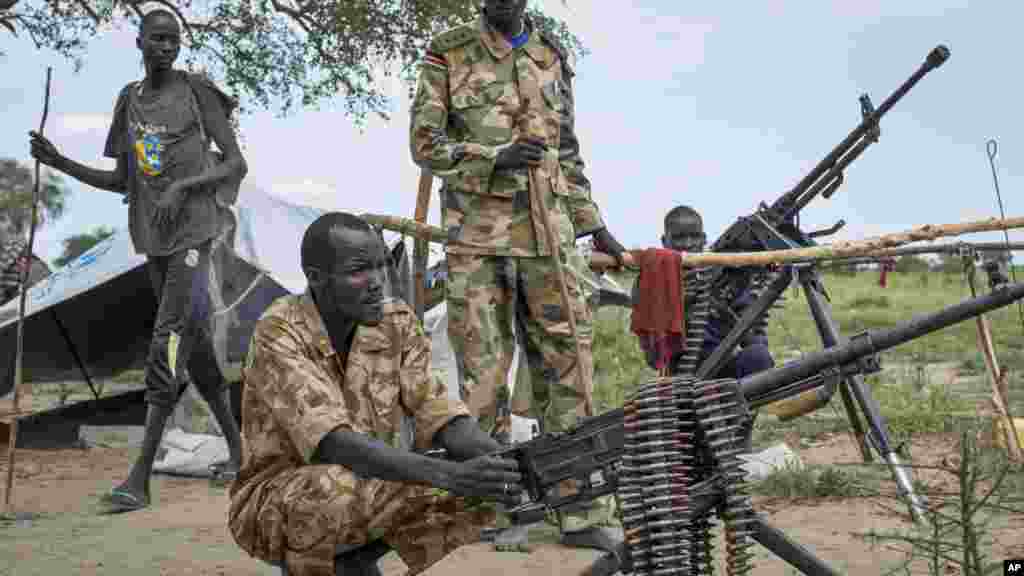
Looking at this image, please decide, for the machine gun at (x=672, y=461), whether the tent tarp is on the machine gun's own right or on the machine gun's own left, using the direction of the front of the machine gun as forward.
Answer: on the machine gun's own left

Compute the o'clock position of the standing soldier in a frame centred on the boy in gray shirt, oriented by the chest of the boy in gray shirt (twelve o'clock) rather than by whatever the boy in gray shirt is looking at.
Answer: The standing soldier is roughly at 9 o'clock from the boy in gray shirt.

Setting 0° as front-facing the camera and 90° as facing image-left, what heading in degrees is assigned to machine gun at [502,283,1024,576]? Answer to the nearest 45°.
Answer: approximately 270°

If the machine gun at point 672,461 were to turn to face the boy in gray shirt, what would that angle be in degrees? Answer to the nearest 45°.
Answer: approximately 135° to its left

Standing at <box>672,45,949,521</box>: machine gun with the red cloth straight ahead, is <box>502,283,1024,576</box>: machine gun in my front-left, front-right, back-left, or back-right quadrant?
front-left

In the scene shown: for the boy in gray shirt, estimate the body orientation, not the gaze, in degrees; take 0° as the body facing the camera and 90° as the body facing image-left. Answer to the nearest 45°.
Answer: approximately 45°

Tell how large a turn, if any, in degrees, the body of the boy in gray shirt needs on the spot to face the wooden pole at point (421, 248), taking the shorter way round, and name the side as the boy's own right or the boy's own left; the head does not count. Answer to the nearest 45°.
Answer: approximately 90° to the boy's own left

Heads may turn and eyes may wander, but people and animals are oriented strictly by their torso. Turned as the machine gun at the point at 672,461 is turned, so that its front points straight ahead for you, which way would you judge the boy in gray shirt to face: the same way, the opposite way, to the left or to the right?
to the right

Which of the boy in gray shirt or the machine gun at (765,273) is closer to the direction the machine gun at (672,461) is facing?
the machine gun

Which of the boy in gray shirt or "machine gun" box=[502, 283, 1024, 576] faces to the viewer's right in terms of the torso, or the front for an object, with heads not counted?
the machine gun

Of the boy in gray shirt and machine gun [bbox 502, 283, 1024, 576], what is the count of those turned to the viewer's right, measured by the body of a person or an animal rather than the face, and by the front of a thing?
1

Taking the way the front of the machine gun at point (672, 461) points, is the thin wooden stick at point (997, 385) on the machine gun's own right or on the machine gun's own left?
on the machine gun's own left

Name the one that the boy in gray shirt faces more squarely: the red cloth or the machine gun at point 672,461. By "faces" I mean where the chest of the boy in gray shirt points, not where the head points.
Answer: the machine gun

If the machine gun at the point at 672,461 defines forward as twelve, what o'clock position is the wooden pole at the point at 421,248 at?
The wooden pole is roughly at 8 o'clock from the machine gun.
